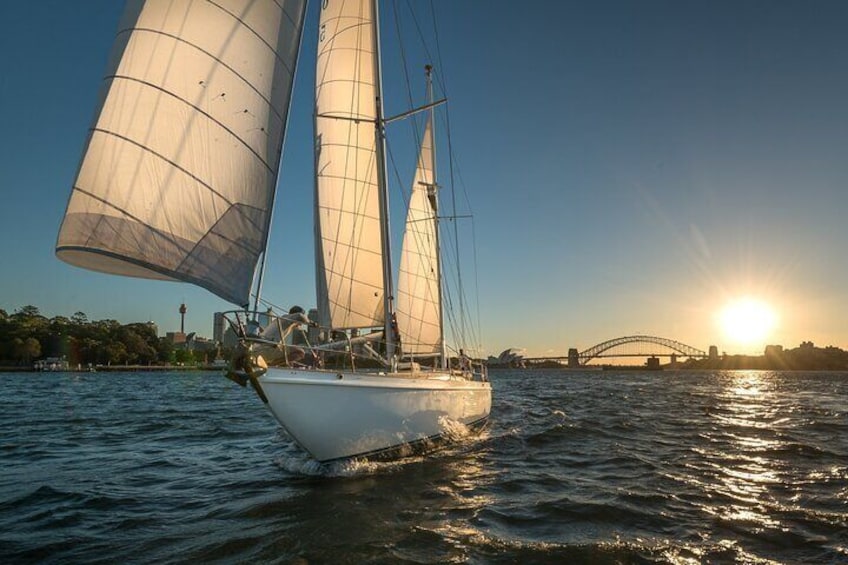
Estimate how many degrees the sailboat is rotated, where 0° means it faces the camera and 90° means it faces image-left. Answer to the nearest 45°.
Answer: approximately 45°
